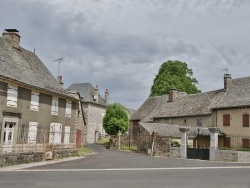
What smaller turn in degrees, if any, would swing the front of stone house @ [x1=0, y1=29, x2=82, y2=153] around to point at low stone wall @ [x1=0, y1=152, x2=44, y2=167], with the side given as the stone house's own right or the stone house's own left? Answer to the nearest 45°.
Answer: approximately 45° to the stone house's own right

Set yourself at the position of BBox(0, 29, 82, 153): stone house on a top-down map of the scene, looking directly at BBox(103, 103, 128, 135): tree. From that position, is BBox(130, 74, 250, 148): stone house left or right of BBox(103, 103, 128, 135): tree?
right

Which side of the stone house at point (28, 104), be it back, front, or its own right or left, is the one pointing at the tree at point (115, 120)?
left

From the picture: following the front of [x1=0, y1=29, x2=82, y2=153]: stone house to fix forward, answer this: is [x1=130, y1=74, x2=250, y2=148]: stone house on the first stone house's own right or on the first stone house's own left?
on the first stone house's own left

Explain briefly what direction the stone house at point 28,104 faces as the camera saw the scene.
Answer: facing the viewer and to the right of the viewer

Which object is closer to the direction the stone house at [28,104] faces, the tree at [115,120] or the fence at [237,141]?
the fence

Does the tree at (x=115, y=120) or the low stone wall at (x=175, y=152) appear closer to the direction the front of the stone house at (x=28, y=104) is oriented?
the low stone wall

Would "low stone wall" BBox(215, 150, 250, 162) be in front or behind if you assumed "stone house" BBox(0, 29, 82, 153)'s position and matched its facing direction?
in front
